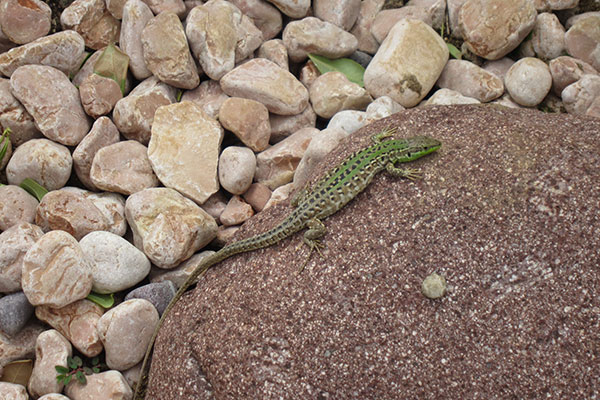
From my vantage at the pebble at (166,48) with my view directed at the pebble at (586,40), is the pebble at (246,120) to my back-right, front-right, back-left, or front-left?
front-right

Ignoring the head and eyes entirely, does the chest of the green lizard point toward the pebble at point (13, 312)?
no

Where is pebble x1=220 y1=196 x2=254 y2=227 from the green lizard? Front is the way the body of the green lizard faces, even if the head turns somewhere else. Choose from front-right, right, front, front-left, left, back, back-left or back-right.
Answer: left

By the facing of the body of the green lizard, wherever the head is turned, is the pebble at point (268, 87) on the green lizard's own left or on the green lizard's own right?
on the green lizard's own left

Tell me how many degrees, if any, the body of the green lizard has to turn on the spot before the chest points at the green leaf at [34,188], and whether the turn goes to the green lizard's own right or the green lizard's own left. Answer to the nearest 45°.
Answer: approximately 90° to the green lizard's own left

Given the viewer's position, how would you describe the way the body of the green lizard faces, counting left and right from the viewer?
facing away from the viewer and to the right of the viewer

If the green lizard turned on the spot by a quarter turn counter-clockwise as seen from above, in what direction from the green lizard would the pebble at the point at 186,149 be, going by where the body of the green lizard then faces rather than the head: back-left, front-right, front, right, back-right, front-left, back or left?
front

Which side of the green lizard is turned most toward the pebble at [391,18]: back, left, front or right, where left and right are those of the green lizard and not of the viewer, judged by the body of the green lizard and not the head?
front

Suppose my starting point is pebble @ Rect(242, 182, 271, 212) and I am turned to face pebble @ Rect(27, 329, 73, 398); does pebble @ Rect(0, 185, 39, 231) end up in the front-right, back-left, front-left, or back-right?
front-right

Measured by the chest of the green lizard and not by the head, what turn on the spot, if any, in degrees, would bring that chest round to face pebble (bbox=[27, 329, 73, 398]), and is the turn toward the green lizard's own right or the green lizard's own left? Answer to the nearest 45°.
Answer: approximately 135° to the green lizard's own left

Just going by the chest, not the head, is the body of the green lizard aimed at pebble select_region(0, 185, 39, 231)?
no

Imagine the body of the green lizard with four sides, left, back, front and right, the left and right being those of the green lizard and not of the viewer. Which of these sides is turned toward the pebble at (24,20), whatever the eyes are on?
left

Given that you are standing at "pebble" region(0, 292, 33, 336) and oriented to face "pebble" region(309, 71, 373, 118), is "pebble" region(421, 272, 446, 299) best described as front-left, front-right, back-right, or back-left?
front-right

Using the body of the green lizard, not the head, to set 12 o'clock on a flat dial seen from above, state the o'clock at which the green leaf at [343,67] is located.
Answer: The green leaf is roughly at 11 o'clock from the green lizard.

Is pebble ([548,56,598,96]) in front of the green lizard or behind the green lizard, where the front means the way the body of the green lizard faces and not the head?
in front

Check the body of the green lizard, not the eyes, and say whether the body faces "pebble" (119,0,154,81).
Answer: no

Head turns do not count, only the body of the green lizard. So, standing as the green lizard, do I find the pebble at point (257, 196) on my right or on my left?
on my left

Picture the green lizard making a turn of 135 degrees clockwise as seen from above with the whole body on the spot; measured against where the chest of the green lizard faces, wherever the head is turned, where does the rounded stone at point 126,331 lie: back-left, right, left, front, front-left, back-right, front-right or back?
right

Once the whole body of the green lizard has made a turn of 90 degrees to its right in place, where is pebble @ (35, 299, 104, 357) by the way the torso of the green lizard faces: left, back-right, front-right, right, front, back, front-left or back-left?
back-right
